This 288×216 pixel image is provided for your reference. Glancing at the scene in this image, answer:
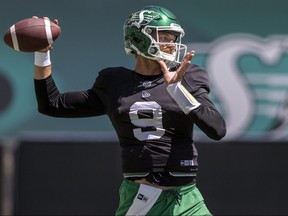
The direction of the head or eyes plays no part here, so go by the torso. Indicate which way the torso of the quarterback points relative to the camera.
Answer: toward the camera

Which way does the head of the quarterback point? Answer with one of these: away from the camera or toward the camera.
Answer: toward the camera
